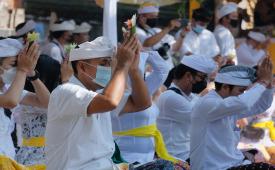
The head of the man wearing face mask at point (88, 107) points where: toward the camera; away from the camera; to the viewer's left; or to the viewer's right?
to the viewer's right

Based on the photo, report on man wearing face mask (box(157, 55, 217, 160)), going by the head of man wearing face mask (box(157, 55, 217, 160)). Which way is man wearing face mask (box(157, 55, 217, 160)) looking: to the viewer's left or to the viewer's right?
to the viewer's right

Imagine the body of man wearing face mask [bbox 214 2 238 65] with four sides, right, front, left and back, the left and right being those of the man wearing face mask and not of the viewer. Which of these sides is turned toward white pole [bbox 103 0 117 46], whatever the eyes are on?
right

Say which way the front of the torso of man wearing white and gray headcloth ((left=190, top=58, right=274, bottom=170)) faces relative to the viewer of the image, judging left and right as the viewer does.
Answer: facing to the right of the viewer

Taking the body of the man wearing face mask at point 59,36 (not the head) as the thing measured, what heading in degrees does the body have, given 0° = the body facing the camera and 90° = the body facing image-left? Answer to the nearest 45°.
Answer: approximately 270°

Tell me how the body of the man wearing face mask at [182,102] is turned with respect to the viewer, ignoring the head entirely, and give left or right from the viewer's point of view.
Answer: facing to the right of the viewer

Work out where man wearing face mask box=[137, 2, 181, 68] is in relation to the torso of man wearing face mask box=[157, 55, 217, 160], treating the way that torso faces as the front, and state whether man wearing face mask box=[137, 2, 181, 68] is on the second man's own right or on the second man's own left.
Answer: on the second man's own left
